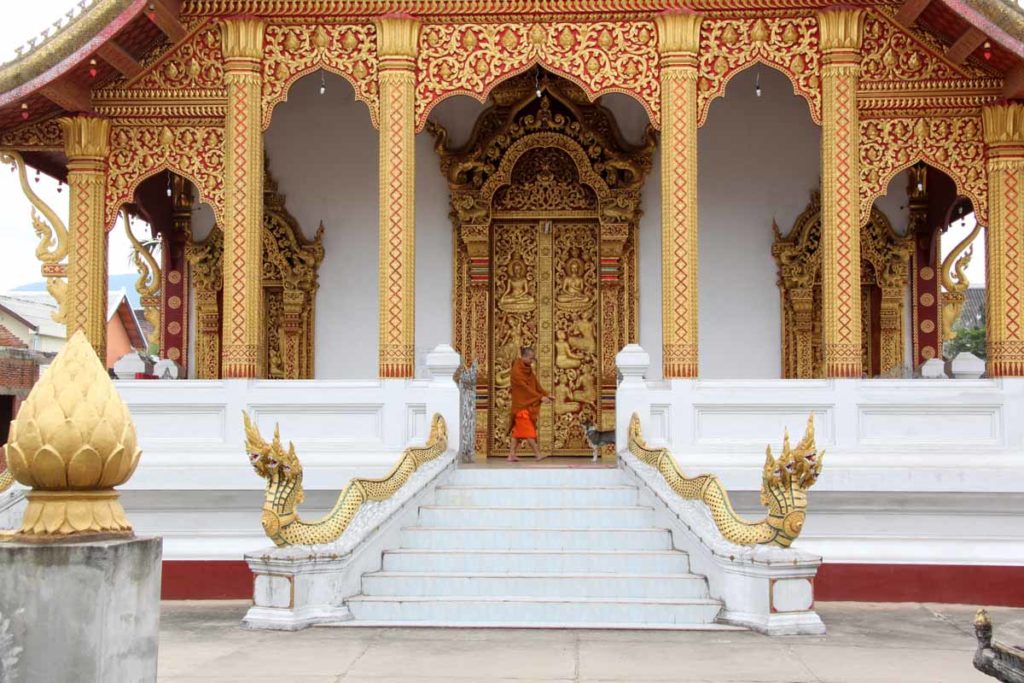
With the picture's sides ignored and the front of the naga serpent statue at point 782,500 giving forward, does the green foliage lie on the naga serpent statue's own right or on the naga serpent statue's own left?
on the naga serpent statue's own left

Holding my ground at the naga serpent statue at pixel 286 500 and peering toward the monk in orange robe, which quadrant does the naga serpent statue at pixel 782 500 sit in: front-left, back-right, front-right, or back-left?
front-right

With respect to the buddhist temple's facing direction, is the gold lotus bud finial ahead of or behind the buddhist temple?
ahead

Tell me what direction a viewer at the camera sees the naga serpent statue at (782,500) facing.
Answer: facing the viewer and to the right of the viewer

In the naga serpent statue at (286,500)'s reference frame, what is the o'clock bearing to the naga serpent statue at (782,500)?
the naga serpent statue at (782,500) is roughly at 8 o'clock from the naga serpent statue at (286,500).

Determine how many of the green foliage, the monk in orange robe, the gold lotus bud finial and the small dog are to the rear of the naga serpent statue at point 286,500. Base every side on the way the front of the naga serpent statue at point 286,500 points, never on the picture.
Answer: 3

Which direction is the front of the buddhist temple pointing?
toward the camera

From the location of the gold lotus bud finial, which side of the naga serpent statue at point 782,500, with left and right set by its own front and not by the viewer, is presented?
right

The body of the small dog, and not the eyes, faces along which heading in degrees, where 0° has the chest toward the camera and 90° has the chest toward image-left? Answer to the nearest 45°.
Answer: approximately 90°

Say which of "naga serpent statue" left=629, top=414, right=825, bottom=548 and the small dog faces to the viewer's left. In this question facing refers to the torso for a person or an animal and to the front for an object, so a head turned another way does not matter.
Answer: the small dog

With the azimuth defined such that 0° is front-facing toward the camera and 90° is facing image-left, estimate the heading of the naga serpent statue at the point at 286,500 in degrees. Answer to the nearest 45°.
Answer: approximately 45°
